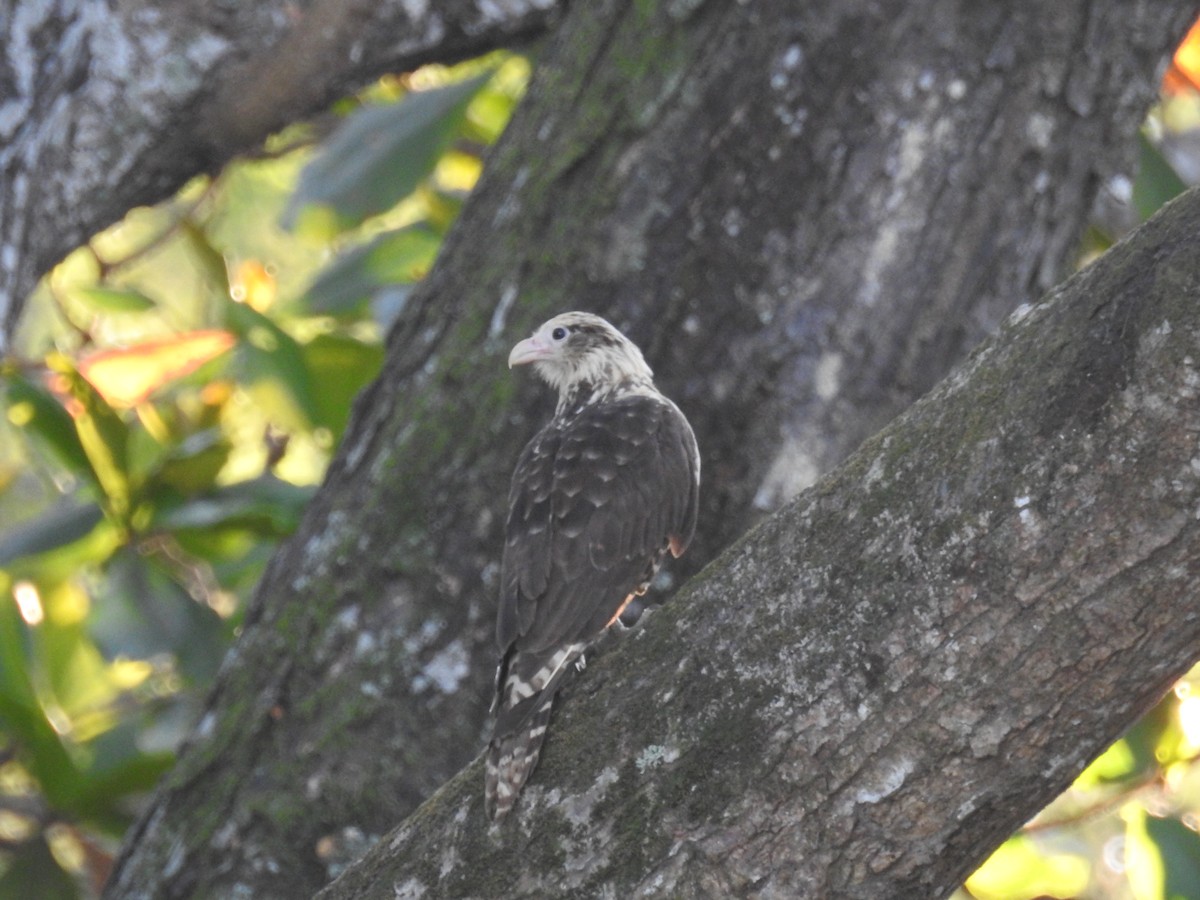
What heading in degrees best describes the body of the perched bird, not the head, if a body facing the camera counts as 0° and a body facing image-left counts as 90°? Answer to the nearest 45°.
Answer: approximately 225°

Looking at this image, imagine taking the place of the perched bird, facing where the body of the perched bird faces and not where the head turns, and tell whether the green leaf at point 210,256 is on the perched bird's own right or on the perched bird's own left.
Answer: on the perched bird's own left
